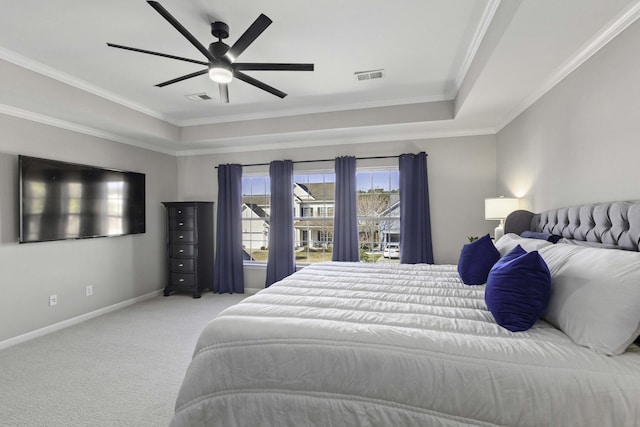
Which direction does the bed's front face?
to the viewer's left

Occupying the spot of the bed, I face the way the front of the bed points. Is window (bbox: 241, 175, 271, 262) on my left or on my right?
on my right

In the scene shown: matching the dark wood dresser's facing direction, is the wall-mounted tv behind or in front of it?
in front

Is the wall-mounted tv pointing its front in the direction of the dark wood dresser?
no

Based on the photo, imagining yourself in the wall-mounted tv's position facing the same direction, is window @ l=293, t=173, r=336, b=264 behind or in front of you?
in front

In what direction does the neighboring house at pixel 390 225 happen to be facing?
toward the camera

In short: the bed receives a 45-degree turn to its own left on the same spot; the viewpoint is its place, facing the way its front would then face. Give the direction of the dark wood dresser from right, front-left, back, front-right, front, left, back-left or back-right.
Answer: right

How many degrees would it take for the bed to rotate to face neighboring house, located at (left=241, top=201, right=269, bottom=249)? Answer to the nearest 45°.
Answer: approximately 45° to its right

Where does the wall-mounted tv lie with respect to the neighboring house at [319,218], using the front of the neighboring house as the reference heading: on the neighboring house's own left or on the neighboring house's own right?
on the neighboring house's own right

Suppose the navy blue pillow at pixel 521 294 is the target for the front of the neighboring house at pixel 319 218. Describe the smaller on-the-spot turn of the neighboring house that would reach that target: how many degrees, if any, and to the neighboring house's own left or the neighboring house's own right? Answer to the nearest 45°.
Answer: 0° — it already faces it

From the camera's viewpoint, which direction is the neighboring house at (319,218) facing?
toward the camera

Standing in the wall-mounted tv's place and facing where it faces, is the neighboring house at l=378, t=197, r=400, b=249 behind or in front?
in front

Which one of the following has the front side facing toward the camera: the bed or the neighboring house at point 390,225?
the neighboring house

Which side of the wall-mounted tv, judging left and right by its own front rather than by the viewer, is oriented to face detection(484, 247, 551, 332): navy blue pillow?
front

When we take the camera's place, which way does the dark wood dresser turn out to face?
facing the viewer and to the left of the viewer

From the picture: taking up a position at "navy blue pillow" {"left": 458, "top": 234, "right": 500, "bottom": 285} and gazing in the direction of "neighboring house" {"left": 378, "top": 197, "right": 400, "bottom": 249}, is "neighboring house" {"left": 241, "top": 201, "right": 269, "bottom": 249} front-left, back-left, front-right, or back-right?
front-left

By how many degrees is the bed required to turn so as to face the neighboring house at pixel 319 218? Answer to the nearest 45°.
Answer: approximately 45° to its right
